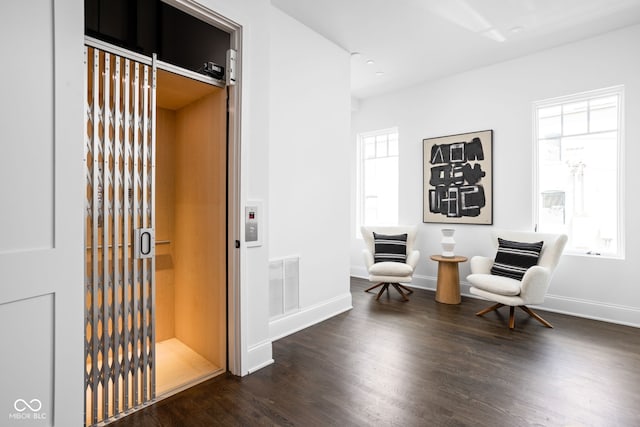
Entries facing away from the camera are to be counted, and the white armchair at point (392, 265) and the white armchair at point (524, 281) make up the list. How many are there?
0

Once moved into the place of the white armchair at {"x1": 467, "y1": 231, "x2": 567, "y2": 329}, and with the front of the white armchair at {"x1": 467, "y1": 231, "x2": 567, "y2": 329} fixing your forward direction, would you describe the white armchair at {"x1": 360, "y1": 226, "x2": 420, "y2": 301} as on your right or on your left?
on your right

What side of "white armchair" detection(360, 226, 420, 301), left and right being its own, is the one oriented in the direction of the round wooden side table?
left

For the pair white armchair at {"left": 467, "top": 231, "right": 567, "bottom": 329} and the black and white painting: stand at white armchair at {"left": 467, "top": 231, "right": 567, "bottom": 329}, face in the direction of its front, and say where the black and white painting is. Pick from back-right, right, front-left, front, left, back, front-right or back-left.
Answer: right

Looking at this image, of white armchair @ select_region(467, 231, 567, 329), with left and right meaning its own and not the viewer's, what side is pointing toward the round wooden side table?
right

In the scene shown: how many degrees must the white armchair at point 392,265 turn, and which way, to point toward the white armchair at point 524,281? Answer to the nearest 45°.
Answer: approximately 45° to its left

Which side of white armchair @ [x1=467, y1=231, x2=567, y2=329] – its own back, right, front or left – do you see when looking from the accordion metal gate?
front

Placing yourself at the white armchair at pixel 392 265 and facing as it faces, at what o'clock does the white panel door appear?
The white panel door is roughly at 1 o'clock from the white armchair.
